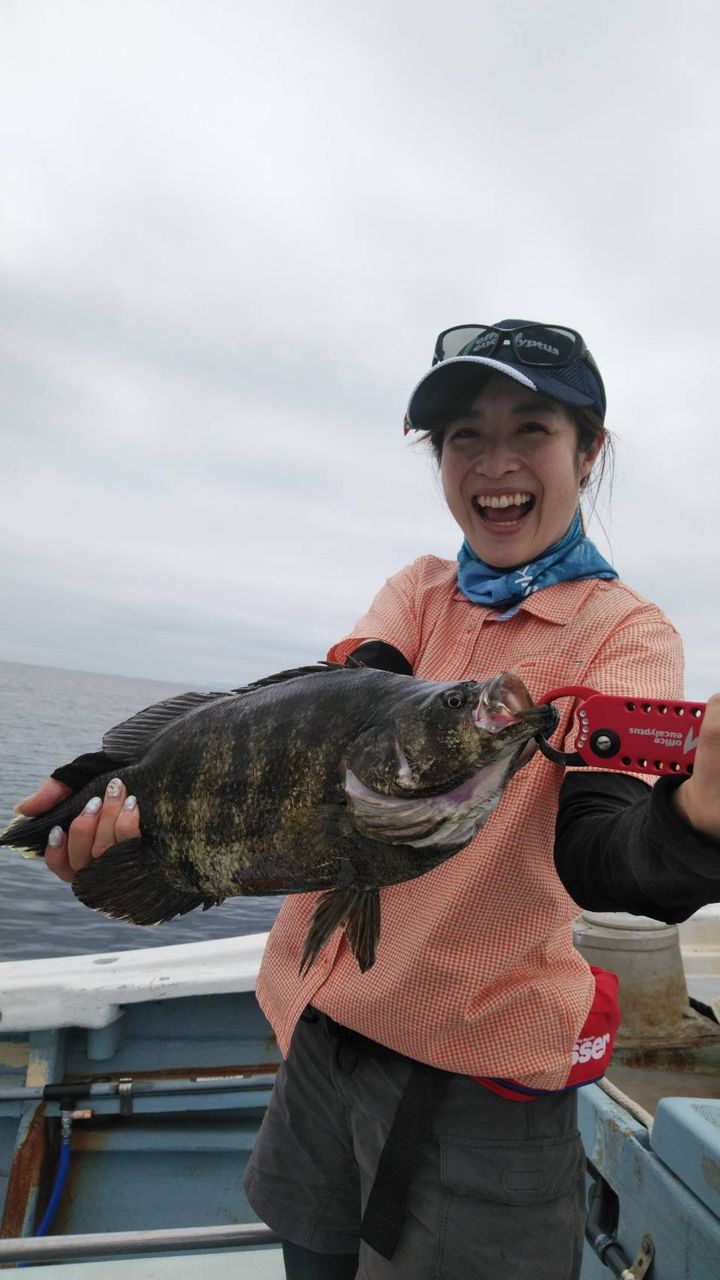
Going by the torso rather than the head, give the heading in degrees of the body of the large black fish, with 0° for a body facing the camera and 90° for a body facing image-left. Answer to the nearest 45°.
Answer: approximately 270°

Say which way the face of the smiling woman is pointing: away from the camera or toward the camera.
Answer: toward the camera

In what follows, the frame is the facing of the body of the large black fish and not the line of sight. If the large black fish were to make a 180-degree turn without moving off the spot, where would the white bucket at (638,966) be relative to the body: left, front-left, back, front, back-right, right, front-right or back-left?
back-right
